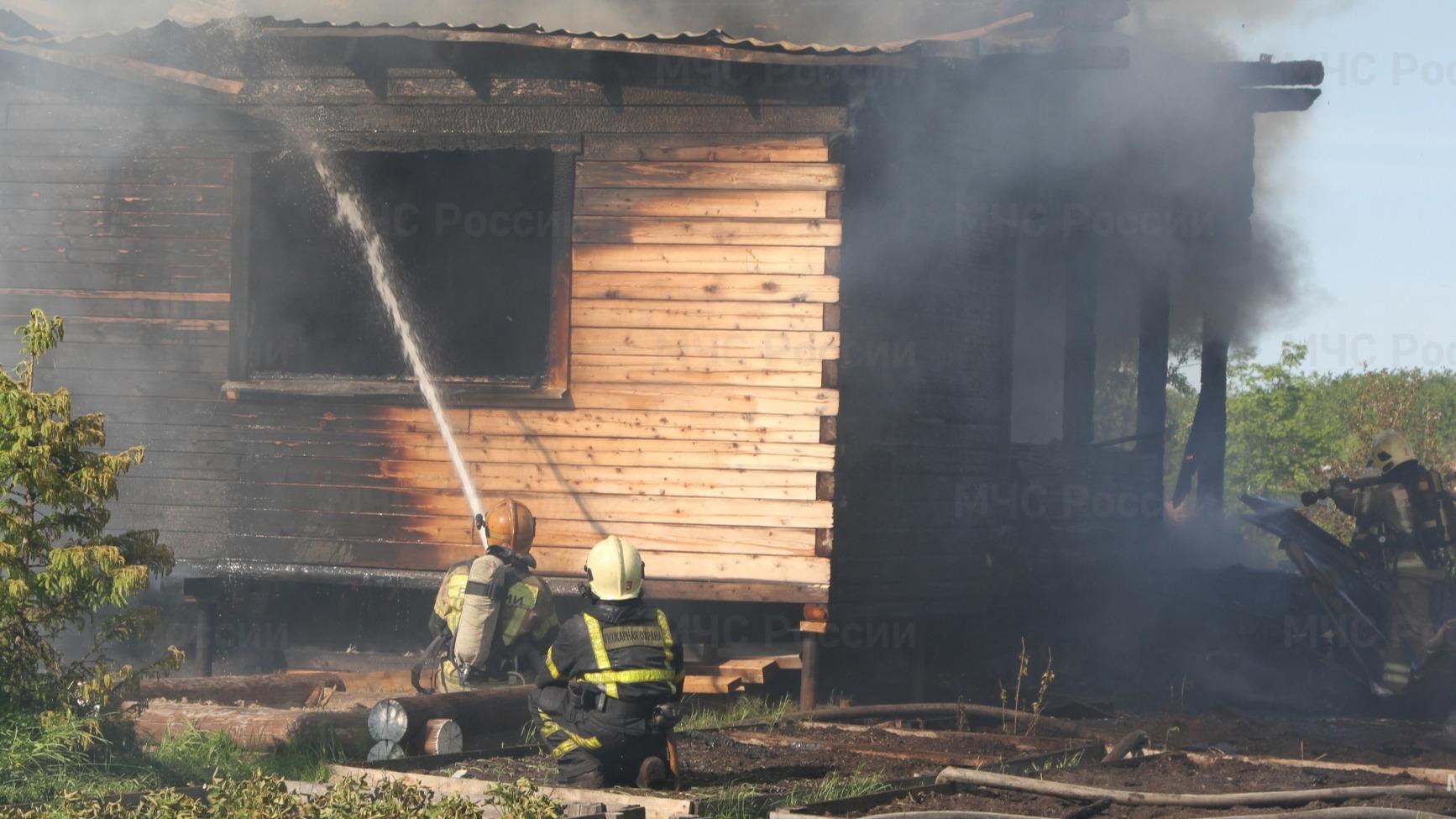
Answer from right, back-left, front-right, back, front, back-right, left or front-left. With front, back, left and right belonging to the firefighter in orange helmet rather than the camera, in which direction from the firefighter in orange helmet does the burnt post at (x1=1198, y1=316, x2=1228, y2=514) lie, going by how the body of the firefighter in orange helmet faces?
front-right

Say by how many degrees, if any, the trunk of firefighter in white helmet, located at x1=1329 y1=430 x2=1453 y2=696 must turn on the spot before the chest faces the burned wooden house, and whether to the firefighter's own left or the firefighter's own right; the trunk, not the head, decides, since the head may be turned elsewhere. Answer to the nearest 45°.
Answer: approximately 45° to the firefighter's own left

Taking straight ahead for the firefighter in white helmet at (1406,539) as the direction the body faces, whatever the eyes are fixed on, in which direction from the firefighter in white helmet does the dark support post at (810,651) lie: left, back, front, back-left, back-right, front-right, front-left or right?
front-left

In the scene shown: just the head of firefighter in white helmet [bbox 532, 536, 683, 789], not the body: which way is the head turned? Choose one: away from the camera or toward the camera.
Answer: away from the camera

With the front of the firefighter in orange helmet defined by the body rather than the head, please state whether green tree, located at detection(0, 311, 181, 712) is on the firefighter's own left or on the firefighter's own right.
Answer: on the firefighter's own left

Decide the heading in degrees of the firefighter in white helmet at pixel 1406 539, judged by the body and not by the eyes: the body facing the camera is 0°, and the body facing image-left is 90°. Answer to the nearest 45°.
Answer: approximately 90°

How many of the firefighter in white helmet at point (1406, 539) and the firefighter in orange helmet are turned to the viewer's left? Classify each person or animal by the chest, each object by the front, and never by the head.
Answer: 1

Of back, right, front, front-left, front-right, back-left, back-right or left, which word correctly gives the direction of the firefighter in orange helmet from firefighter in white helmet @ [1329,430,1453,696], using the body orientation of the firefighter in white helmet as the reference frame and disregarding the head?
front-left

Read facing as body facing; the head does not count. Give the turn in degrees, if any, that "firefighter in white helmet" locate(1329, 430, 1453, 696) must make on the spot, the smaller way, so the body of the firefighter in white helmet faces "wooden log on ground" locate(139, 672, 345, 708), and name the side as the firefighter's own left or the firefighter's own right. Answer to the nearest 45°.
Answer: approximately 45° to the firefighter's own left

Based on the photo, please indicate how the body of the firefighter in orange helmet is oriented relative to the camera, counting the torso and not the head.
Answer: away from the camera

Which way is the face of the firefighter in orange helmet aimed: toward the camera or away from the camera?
away from the camera

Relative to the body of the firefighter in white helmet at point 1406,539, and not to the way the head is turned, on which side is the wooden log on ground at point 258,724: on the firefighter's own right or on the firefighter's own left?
on the firefighter's own left

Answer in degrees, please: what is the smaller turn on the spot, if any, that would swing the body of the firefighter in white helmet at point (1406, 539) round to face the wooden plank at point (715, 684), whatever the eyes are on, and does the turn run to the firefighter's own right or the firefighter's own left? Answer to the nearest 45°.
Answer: approximately 45° to the firefighter's own left
